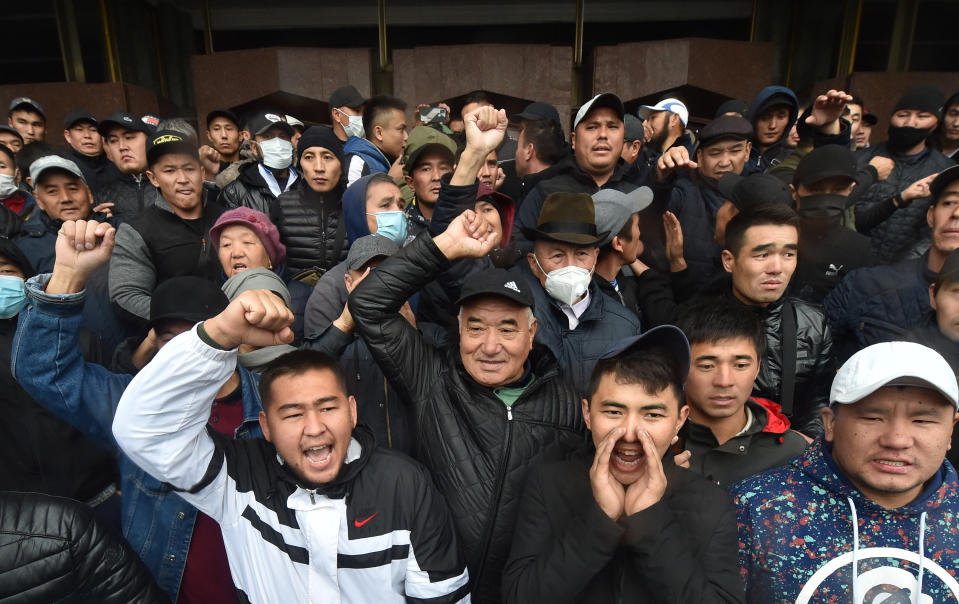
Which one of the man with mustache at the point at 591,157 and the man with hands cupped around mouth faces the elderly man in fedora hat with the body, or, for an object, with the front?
the man with mustache

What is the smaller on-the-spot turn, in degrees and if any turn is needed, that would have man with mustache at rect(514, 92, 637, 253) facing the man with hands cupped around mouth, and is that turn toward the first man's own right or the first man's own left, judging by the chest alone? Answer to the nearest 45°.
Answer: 0° — they already face them

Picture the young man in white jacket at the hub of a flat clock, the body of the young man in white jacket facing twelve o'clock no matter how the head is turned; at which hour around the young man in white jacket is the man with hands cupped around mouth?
The man with hands cupped around mouth is roughly at 10 o'clock from the young man in white jacket.

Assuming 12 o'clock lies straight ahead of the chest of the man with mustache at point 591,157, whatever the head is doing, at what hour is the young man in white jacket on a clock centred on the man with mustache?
The young man in white jacket is roughly at 1 o'clock from the man with mustache.

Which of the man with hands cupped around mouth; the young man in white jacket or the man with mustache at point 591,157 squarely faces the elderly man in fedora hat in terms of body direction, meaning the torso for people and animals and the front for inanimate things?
the man with mustache

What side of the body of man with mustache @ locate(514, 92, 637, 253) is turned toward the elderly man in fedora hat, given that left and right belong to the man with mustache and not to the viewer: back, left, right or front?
front

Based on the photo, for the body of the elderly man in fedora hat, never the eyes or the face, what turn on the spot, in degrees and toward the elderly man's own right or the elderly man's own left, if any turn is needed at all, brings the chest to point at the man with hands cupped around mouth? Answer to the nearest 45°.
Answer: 0° — they already face them
